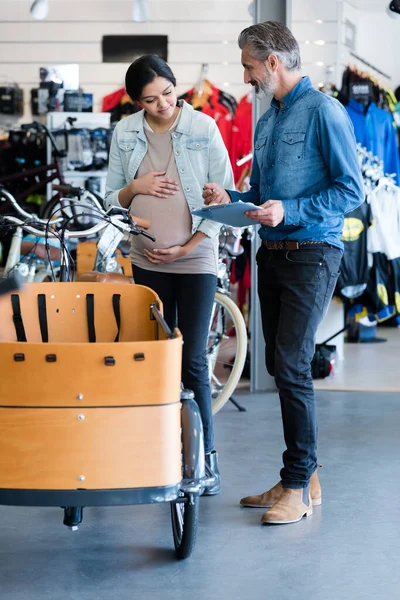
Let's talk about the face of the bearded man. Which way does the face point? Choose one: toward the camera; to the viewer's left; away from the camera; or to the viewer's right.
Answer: to the viewer's left

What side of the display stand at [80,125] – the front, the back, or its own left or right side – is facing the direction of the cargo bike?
front

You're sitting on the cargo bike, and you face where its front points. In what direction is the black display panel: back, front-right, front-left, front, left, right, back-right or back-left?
back

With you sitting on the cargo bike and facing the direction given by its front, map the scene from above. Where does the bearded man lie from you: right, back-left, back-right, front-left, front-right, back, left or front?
back-left

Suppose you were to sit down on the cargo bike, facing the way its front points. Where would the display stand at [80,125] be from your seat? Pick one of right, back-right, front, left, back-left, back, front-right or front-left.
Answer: back

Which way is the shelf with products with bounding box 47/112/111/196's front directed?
toward the camera

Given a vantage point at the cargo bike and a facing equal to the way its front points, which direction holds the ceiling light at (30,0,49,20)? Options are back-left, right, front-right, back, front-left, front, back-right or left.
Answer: back

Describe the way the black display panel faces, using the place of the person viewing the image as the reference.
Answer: facing the viewer

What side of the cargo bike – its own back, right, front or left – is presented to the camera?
front

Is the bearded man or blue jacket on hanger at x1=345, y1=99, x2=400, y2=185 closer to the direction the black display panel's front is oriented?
the bearded man

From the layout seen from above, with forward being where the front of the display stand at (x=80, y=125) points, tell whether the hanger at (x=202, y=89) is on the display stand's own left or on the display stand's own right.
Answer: on the display stand's own left
